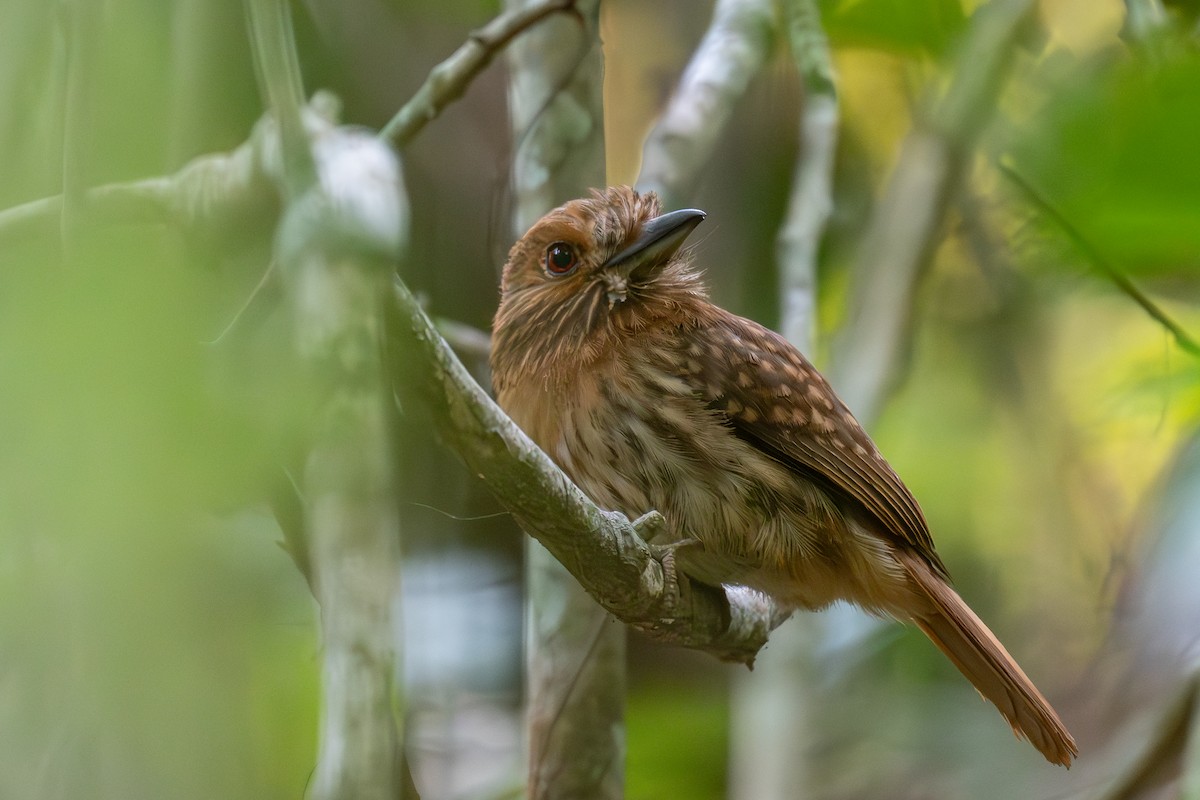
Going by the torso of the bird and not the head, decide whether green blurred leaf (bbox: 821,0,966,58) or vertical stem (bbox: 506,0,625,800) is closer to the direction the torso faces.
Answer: the vertical stem

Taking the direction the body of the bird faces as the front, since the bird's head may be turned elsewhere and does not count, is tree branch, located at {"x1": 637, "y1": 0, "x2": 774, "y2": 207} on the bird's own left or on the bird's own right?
on the bird's own right

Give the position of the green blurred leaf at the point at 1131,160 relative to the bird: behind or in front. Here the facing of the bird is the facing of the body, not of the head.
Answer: behind

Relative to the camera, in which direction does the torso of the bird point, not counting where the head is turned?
to the viewer's left
